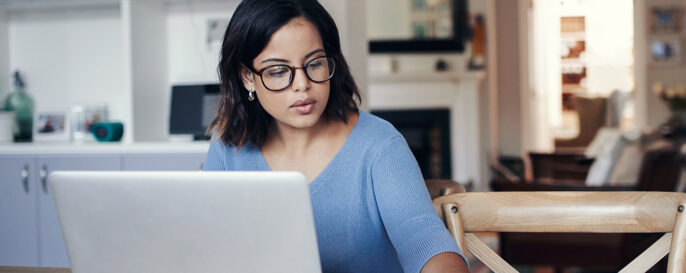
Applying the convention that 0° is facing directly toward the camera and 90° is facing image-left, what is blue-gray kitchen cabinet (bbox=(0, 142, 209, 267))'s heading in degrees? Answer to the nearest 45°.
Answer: approximately 0°

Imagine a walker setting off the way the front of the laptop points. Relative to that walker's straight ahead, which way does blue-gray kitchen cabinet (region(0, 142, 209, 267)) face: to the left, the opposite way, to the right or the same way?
the opposite way

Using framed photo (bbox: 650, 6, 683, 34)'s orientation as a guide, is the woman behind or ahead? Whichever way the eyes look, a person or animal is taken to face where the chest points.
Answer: ahead

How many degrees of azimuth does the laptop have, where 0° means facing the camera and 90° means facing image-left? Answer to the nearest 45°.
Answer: approximately 180°

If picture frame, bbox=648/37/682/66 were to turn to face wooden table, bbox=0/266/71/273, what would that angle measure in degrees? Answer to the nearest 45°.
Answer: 0° — it already faces it
